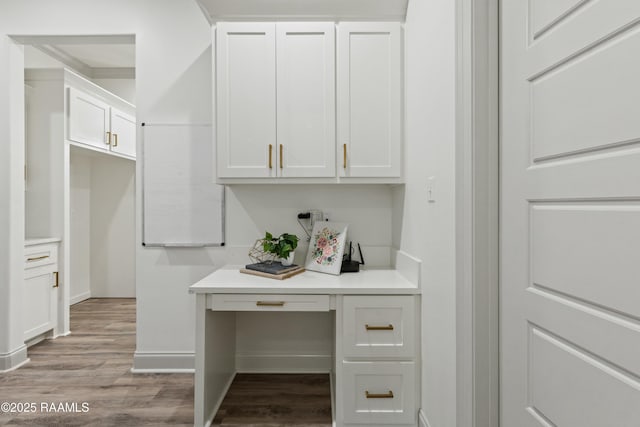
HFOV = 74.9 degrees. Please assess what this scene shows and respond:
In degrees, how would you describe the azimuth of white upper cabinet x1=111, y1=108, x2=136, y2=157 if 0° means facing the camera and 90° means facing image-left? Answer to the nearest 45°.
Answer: approximately 315°

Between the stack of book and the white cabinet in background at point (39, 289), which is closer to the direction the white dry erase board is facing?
the stack of book

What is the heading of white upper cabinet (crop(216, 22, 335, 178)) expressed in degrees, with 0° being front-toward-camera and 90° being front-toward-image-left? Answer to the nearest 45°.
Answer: approximately 0°

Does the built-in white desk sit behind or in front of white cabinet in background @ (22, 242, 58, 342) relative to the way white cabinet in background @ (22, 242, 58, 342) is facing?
in front

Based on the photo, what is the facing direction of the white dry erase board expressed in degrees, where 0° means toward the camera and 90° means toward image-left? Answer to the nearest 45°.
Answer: approximately 0°
